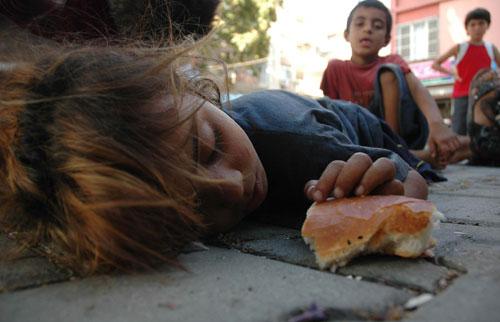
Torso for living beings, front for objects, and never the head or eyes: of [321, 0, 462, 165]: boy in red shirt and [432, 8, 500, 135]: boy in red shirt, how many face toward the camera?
2

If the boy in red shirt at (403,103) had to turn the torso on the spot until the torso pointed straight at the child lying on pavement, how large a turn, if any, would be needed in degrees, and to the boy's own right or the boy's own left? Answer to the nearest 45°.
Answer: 0° — they already face them

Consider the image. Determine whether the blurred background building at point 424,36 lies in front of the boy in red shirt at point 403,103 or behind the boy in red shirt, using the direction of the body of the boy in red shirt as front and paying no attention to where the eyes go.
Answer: behind

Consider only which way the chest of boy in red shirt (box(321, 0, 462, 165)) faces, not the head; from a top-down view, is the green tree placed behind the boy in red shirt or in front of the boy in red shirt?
behind

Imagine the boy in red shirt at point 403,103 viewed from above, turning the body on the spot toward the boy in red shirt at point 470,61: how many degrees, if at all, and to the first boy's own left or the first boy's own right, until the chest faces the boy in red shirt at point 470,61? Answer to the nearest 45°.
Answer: approximately 180°
